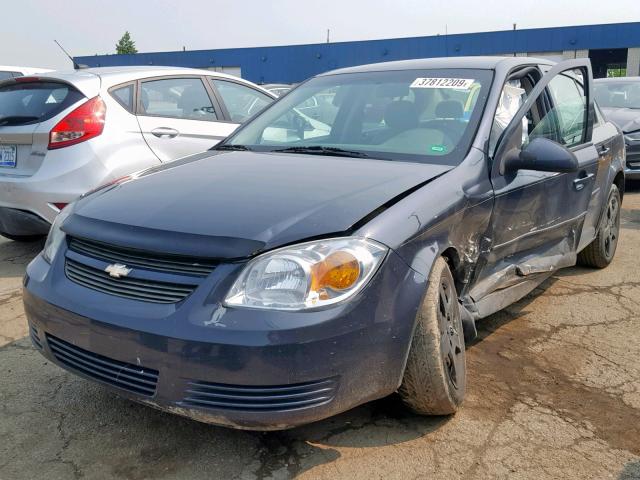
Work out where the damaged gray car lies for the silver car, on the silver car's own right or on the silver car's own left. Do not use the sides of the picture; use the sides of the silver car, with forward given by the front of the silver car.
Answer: on the silver car's own right

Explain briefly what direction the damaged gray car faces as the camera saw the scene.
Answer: facing the viewer and to the left of the viewer

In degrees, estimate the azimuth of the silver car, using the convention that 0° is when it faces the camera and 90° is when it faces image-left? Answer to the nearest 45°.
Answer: approximately 225°

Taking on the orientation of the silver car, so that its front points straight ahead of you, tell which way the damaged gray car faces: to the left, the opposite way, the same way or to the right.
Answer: the opposite way

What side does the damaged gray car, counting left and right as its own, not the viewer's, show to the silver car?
right
